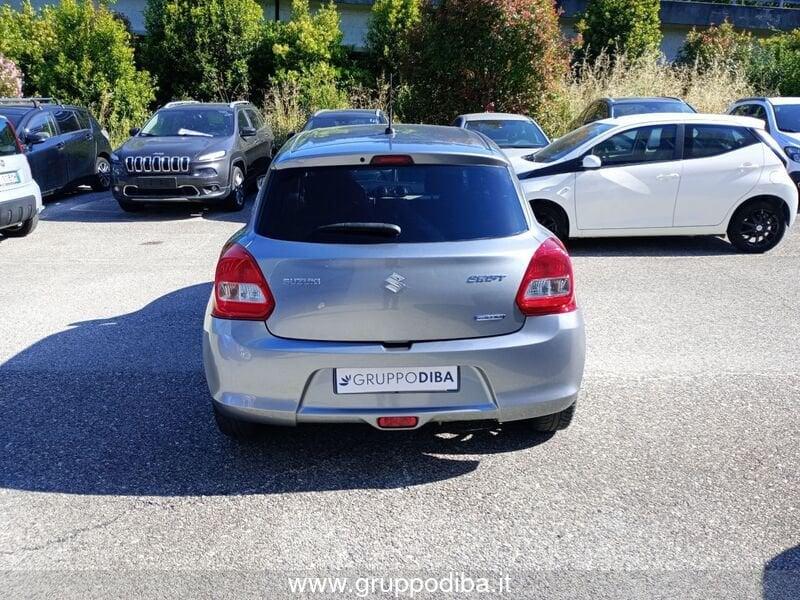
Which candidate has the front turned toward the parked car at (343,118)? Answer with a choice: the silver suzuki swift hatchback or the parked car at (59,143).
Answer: the silver suzuki swift hatchback

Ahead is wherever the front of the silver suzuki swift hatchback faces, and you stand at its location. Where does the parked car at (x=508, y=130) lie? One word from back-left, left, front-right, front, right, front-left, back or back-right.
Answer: front

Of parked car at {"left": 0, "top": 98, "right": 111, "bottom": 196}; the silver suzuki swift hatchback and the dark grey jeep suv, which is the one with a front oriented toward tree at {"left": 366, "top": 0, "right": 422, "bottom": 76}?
the silver suzuki swift hatchback

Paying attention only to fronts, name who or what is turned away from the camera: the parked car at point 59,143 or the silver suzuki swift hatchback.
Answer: the silver suzuki swift hatchback

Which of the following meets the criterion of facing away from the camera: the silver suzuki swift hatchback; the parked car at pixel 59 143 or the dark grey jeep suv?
the silver suzuki swift hatchback

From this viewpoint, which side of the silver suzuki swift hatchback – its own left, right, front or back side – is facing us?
back

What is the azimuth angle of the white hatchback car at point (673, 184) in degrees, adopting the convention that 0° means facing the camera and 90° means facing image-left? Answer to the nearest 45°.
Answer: approximately 90°

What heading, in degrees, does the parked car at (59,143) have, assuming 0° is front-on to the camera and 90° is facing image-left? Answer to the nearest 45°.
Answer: approximately 45°

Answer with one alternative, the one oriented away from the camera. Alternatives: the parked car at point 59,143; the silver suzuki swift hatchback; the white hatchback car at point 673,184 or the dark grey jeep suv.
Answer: the silver suzuki swift hatchback

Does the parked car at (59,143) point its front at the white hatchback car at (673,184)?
no

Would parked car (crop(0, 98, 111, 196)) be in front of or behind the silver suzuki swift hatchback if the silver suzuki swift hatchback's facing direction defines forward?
in front

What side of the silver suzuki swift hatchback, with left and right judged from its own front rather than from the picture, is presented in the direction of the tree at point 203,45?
front

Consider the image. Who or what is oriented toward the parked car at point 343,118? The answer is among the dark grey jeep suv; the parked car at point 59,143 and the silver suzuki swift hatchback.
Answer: the silver suzuki swift hatchback

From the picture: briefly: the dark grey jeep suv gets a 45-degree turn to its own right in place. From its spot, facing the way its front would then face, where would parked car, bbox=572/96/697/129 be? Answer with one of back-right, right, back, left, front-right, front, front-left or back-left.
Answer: back

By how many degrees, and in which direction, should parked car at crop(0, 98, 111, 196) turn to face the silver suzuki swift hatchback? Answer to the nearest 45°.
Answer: approximately 45° to its left

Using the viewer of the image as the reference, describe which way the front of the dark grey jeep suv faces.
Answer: facing the viewer and to the left of the viewer

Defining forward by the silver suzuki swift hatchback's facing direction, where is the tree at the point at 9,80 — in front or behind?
in front
